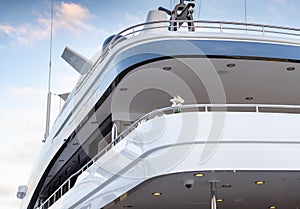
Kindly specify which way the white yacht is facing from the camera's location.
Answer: facing away from the viewer and to the left of the viewer
